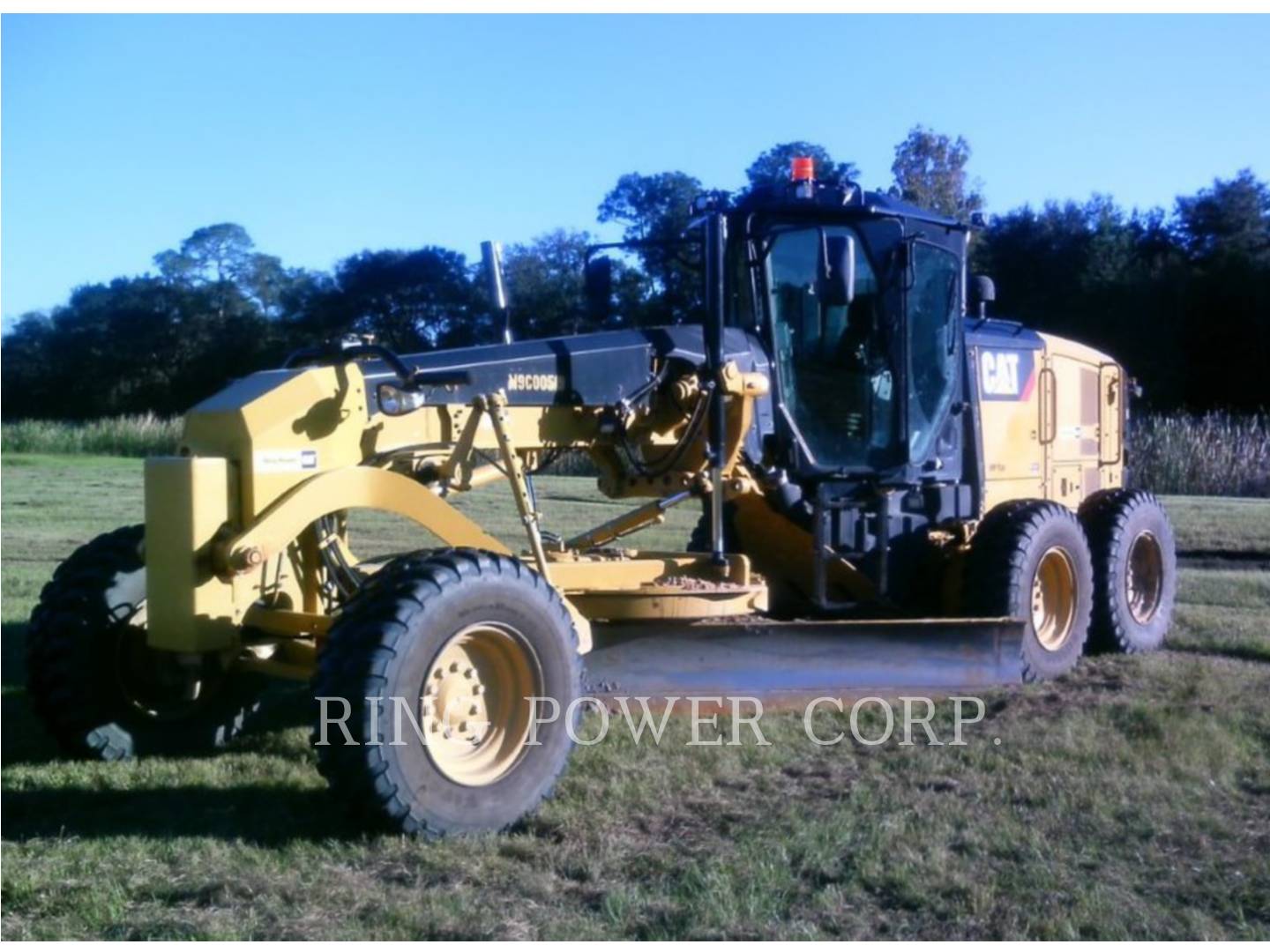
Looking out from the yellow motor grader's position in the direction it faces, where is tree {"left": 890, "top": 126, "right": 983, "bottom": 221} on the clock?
The tree is roughly at 5 o'clock from the yellow motor grader.

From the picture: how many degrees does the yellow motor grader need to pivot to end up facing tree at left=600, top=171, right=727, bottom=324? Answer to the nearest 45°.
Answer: approximately 135° to its right

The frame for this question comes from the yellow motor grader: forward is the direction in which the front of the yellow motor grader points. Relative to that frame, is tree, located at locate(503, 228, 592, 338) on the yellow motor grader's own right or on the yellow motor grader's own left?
on the yellow motor grader's own right

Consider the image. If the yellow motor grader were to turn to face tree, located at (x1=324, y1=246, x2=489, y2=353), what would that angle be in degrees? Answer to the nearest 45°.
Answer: approximately 135° to its right

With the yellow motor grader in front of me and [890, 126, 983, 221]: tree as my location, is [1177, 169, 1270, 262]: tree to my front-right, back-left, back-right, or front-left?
back-left

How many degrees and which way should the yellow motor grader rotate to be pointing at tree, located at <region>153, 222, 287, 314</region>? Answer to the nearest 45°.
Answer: approximately 135° to its right

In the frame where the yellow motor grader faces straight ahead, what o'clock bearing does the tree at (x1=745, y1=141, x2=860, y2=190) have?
The tree is roughly at 5 o'clock from the yellow motor grader.

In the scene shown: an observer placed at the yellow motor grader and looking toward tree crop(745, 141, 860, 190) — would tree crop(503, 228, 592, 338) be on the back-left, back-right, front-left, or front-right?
front-left

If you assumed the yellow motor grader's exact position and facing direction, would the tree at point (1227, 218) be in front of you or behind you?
behind

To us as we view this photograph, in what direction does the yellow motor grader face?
facing the viewer and to the left of the viewer
